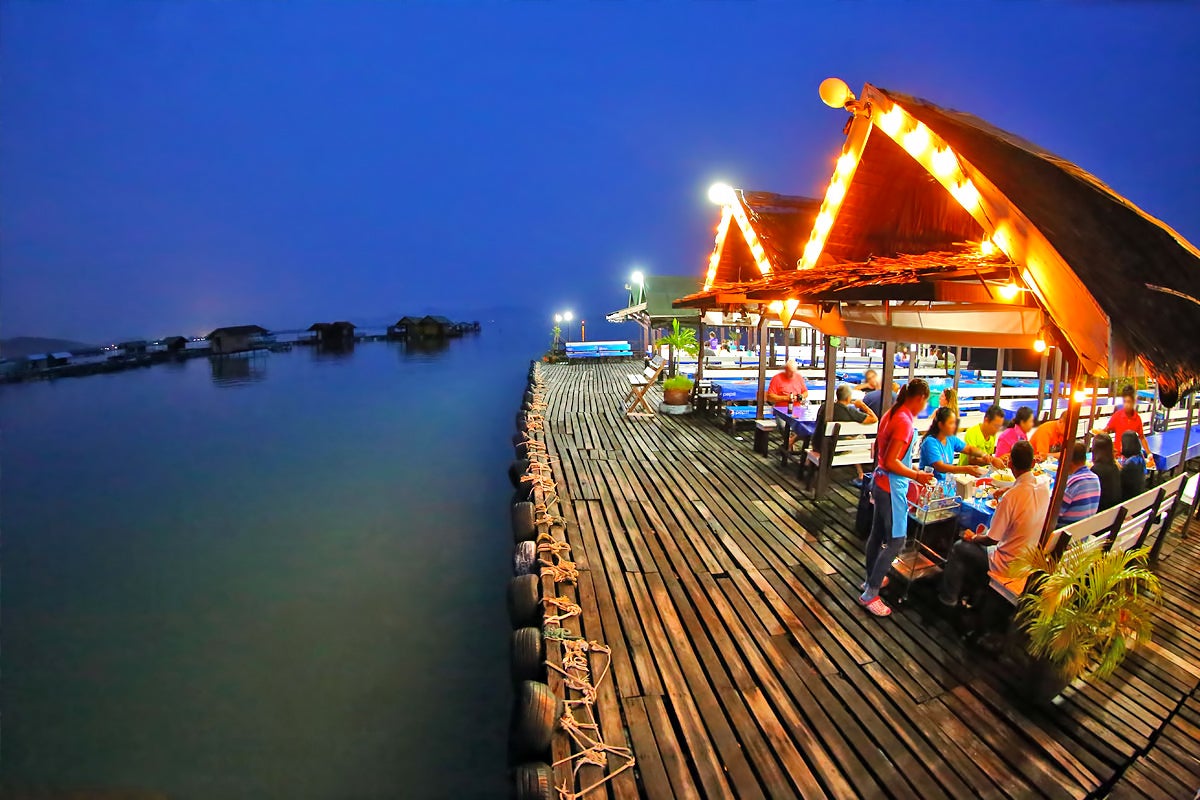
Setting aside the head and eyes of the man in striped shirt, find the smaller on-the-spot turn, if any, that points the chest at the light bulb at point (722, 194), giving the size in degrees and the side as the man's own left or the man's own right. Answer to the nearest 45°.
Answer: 0° — they already face it

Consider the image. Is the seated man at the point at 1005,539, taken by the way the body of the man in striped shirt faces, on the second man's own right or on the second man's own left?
on the second man's own left

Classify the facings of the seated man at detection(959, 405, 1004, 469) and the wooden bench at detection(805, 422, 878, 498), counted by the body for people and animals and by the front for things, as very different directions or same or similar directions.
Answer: very different directions

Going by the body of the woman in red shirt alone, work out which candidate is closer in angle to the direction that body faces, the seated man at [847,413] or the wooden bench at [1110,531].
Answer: the wooden bench

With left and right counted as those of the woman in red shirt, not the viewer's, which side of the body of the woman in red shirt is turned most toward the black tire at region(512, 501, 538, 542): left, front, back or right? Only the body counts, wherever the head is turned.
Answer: back

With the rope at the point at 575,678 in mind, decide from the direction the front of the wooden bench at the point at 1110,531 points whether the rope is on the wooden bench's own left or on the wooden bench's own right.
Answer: on the wooden bench's own left

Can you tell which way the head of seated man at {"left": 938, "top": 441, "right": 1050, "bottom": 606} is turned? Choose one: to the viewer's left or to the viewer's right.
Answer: to the viewer's left

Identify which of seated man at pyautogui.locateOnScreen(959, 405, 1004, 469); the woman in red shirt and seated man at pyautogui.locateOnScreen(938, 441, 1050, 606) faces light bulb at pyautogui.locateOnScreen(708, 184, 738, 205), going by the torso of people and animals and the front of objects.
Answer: seated man at pyautogui.locateOnScreen(938, 441, 1050, 606)

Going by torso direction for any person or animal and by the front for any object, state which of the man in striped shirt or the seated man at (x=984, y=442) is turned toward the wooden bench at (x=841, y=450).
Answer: the man in striped shirt

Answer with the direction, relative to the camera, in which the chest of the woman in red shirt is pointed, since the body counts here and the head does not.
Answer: to the viewer's right

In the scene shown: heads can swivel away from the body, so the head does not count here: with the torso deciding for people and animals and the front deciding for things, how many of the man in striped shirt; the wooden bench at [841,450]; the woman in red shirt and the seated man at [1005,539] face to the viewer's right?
1
